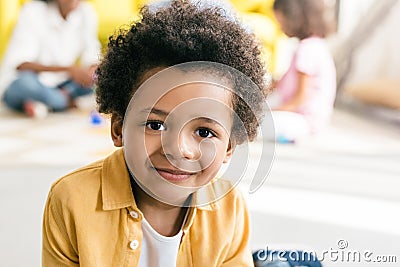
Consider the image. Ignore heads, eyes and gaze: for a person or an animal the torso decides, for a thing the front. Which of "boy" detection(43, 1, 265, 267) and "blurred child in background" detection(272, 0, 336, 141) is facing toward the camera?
the boy

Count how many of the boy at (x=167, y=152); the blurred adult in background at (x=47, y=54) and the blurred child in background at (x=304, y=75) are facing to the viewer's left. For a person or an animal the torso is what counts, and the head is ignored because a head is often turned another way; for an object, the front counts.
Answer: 1

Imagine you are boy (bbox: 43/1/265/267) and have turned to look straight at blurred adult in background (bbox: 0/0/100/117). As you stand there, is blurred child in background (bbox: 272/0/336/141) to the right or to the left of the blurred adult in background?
right

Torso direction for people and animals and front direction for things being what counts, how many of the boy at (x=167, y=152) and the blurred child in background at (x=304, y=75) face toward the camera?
1

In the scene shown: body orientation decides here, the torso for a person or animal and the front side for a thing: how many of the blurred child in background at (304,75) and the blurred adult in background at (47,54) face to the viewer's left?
1

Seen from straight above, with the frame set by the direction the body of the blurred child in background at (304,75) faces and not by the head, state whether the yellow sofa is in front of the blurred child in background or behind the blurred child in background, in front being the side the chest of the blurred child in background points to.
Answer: in front

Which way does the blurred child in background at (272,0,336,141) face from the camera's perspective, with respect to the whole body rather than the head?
to the viewer's left

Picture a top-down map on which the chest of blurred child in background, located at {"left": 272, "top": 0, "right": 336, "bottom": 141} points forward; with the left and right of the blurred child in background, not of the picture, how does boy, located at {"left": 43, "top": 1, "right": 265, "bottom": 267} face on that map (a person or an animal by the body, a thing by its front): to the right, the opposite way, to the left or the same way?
to the left

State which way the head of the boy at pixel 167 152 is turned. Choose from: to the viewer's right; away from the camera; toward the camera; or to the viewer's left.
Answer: toward the camera

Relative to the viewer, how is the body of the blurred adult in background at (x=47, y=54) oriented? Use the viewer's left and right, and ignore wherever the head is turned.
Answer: facing the viewer and to the right of the viewer

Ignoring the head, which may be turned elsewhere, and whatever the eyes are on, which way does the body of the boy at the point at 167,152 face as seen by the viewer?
toward the camera

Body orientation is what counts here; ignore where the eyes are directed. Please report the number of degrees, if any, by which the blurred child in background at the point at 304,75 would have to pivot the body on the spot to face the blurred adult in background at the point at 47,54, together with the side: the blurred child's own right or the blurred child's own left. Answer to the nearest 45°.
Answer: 0° — they already face them

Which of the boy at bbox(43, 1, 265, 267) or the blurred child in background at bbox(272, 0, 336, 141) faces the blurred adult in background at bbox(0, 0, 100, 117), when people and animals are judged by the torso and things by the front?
the blurred child in background

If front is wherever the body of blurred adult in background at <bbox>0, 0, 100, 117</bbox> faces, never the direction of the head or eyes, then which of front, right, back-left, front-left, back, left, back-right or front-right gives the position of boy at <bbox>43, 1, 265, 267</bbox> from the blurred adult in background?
front-right

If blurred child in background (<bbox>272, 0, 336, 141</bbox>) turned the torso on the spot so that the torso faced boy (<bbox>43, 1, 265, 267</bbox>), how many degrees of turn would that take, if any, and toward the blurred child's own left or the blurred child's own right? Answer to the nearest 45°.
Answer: approximately 90° to the blurred child's own left
